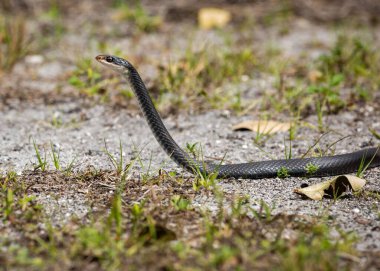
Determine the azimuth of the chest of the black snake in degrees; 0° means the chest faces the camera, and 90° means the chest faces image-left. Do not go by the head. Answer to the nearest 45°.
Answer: approximately 90°

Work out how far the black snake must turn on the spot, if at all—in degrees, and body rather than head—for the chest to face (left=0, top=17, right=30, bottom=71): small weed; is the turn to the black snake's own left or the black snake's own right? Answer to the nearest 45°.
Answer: approximately 45° to the black snake's own right

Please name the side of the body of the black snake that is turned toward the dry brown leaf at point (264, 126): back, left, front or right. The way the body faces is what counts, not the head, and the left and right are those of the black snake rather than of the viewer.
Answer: right

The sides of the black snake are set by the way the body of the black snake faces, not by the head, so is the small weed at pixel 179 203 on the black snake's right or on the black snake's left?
on the black snake's left

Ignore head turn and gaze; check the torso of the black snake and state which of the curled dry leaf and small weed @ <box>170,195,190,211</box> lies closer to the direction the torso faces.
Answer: the small weed

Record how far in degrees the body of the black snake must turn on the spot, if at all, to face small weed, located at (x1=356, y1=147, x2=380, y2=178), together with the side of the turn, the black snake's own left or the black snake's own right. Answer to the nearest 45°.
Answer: approximately 180°

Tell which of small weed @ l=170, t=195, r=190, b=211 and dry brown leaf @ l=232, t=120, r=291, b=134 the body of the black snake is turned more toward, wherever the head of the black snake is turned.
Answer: the small weed

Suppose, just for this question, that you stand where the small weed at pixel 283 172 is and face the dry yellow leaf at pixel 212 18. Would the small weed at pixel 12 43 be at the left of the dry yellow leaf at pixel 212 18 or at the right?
left

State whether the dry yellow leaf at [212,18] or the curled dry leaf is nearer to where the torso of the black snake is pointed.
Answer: the dry yellow leaf

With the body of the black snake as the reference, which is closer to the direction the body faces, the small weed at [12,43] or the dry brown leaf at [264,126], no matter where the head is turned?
the small weed

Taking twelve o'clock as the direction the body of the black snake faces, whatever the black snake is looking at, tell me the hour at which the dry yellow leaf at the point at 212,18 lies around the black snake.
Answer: The dry yellow leaf is roughly at 3 o'clock from the black snake.

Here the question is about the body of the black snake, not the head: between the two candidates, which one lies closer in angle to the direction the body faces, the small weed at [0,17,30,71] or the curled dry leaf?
the small weed
